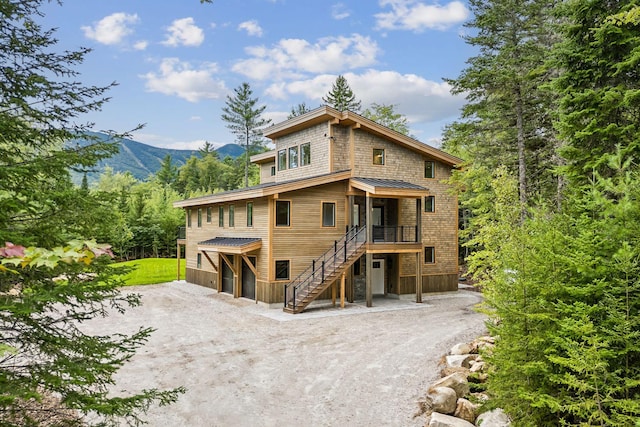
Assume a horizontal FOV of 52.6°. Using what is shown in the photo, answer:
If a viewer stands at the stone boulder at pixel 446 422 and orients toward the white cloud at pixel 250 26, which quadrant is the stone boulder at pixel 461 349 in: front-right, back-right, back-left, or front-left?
front-right

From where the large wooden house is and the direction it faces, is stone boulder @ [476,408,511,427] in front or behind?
in front

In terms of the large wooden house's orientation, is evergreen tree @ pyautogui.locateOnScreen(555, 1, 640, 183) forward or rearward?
forward

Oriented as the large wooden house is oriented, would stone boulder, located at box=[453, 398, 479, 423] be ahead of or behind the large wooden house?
ahead
